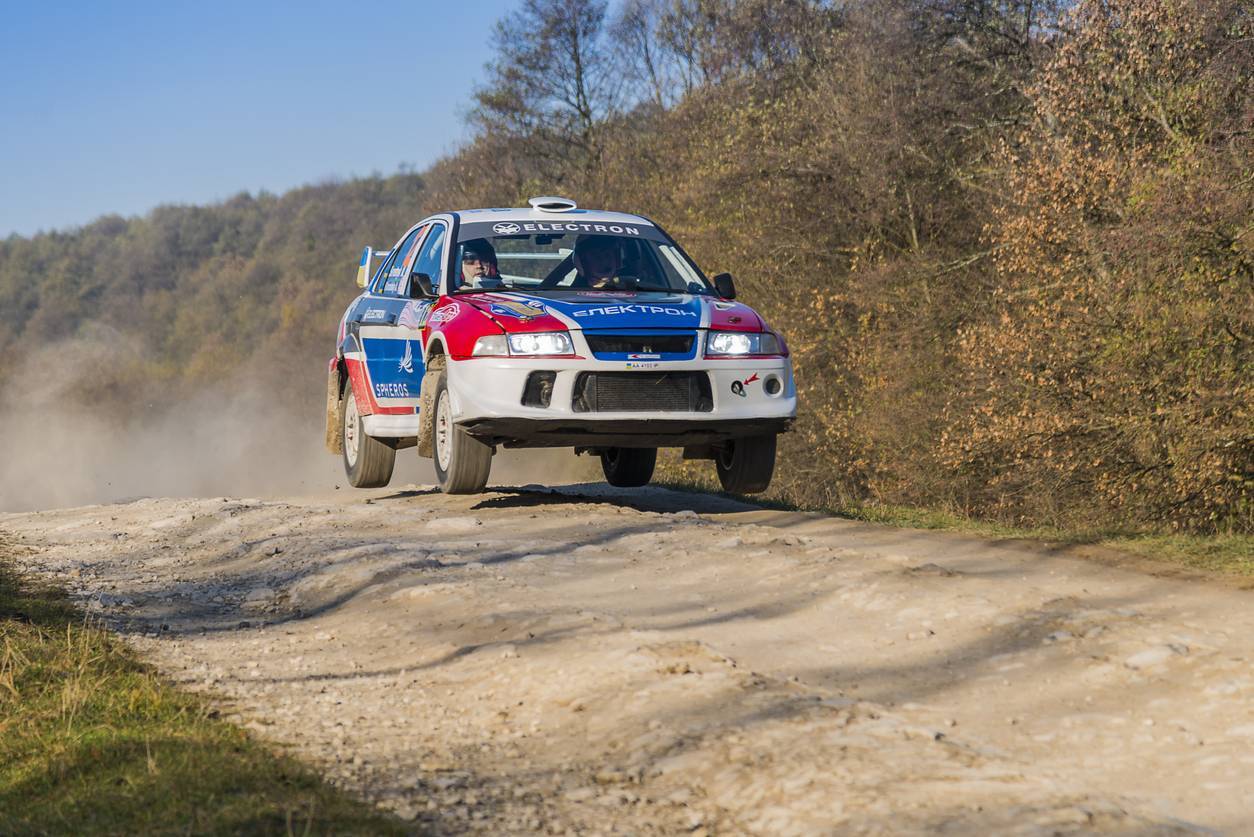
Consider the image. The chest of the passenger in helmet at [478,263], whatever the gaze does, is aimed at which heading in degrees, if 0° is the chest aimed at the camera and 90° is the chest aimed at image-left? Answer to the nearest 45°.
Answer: approximately 0°

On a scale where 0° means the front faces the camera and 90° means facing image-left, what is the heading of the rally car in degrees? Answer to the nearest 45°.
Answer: approximately 0°

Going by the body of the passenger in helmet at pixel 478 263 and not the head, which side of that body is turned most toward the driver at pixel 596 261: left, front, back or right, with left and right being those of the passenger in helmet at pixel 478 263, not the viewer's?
left
